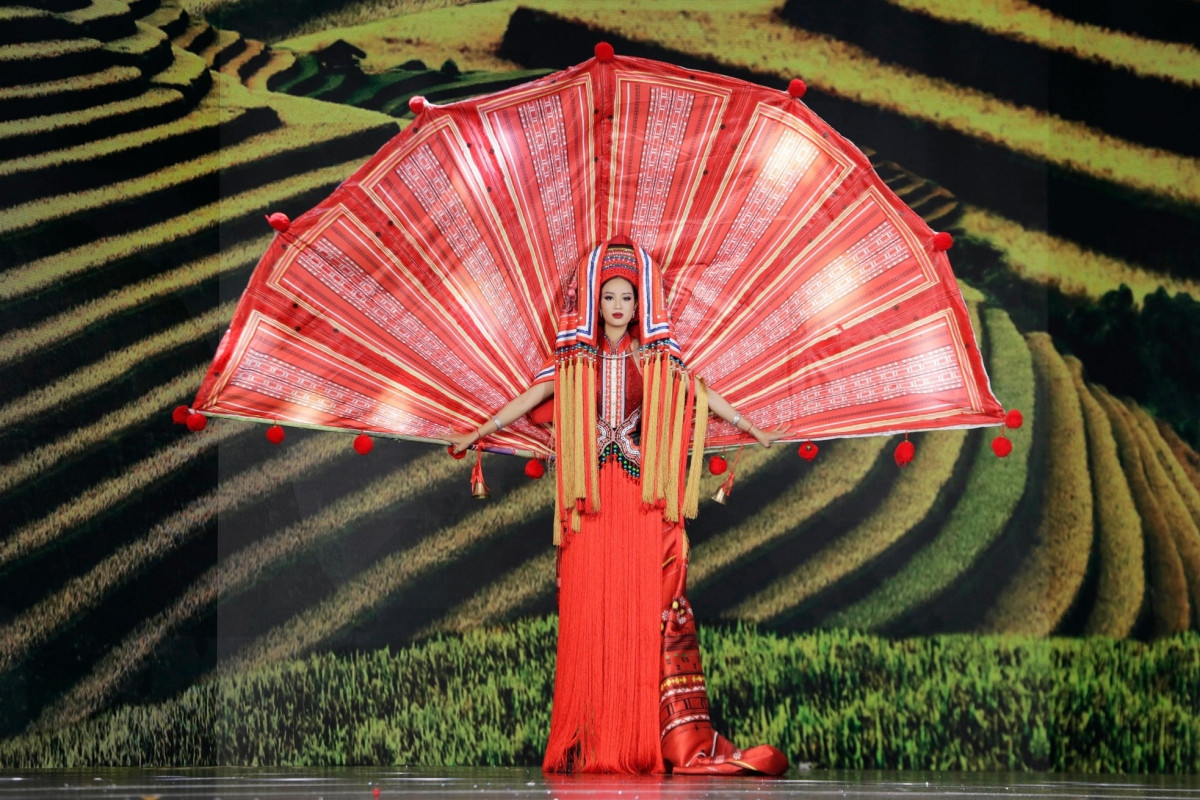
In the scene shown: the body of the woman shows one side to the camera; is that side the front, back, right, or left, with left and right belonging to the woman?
front
